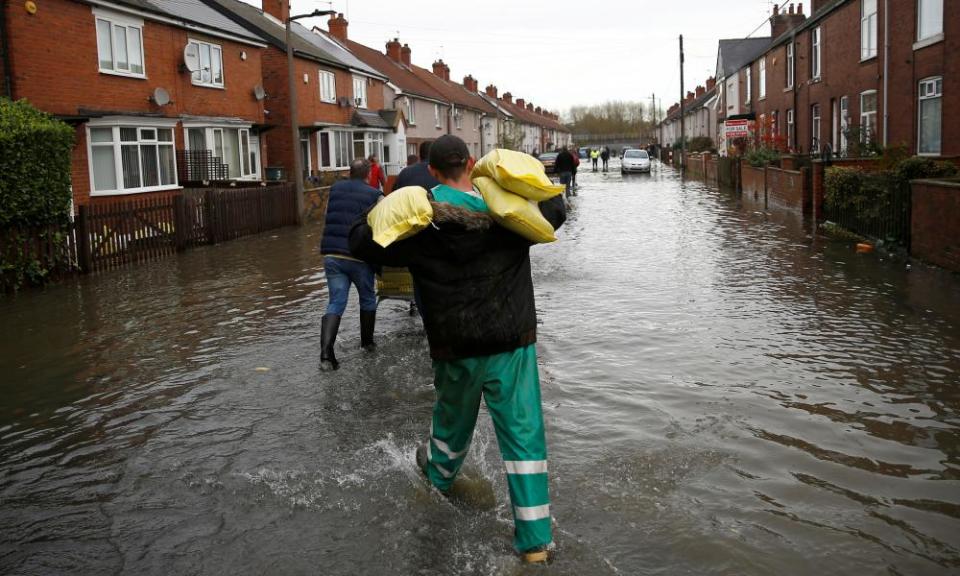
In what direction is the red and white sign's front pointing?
toward the camera

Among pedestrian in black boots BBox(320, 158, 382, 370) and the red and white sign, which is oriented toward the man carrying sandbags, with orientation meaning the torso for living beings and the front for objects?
the red and white sign

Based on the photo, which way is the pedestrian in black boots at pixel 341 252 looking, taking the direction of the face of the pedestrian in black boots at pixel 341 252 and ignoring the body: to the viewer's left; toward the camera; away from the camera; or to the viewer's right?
away from the camera

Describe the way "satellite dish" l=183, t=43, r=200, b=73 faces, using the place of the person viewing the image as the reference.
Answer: facing the viewer and to the right of the viewer

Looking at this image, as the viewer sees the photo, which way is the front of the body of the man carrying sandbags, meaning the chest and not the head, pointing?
away from the camera

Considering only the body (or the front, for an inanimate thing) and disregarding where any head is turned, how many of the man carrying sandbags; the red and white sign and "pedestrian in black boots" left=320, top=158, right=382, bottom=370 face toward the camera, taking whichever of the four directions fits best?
1

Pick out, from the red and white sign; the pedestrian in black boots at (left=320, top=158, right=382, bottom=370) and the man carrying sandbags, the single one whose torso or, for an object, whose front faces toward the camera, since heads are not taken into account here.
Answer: the red and white sign

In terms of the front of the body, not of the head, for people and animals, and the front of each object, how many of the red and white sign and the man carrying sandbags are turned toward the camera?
1

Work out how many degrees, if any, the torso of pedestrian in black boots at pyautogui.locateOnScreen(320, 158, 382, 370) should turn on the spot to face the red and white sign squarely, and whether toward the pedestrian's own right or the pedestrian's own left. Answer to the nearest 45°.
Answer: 0° — they already face it

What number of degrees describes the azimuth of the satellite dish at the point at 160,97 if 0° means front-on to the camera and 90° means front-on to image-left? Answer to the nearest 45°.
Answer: approximately 315°

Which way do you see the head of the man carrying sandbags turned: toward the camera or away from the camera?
away from the camera

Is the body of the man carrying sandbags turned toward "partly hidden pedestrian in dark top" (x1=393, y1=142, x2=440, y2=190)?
yes

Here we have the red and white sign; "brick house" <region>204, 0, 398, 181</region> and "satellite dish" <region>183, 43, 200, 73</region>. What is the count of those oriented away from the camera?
0

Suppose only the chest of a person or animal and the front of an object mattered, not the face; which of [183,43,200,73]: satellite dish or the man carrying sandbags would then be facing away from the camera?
the man carrying sandbags
